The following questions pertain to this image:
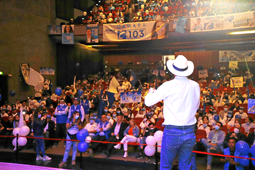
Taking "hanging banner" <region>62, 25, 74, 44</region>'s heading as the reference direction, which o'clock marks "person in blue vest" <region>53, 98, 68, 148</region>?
The person in blue vest is roughly at 12 o'clock from the hanging banner.

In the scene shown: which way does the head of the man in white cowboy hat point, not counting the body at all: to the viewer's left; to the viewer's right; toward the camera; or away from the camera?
away from the camera

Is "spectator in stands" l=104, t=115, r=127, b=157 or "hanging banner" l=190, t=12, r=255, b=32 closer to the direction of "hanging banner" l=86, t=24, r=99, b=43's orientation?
the spectator in stands

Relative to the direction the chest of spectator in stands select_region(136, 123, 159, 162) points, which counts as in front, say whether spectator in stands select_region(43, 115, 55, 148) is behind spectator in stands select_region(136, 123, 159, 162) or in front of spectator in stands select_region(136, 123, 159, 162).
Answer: behind
